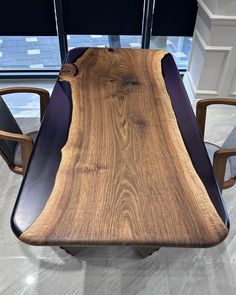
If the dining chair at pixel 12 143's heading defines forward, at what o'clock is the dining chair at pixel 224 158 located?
the dining chair at pixel 224 158 is roughly at 1 o'clock from the dining chair at pixel 12 143.

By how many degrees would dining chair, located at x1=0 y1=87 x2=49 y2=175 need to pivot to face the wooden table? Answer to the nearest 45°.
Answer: approximately 45° to its right

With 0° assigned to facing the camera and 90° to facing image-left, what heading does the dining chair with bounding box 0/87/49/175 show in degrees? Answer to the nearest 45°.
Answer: approximately 270°
